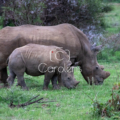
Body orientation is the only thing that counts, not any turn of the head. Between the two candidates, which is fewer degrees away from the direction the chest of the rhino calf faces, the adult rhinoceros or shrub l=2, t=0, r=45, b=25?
the adult rhinoceros

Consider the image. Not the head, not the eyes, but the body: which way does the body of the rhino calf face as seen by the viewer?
to the viewer's right

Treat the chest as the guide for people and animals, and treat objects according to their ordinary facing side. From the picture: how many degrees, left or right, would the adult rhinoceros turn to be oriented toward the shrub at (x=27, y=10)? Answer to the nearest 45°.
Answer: approximately 90° to its left

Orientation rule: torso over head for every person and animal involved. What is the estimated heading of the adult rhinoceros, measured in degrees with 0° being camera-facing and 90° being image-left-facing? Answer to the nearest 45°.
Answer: approximately 270°

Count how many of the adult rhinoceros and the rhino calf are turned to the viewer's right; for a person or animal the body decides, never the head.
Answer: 2

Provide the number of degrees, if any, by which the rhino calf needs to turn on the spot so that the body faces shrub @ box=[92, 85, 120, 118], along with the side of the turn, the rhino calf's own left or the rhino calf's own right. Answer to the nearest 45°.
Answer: approximately 45° to the rhino calf's own right

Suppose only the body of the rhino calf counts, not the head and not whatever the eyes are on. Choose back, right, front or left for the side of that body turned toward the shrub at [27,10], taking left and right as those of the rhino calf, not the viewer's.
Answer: left

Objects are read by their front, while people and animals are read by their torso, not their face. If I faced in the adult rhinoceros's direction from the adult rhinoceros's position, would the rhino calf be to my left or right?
on my right

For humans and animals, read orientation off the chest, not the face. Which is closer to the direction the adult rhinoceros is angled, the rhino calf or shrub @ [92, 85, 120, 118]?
the shrub

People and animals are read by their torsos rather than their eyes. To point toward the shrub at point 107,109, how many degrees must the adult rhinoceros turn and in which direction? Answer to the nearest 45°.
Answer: approximately 90° to its right
